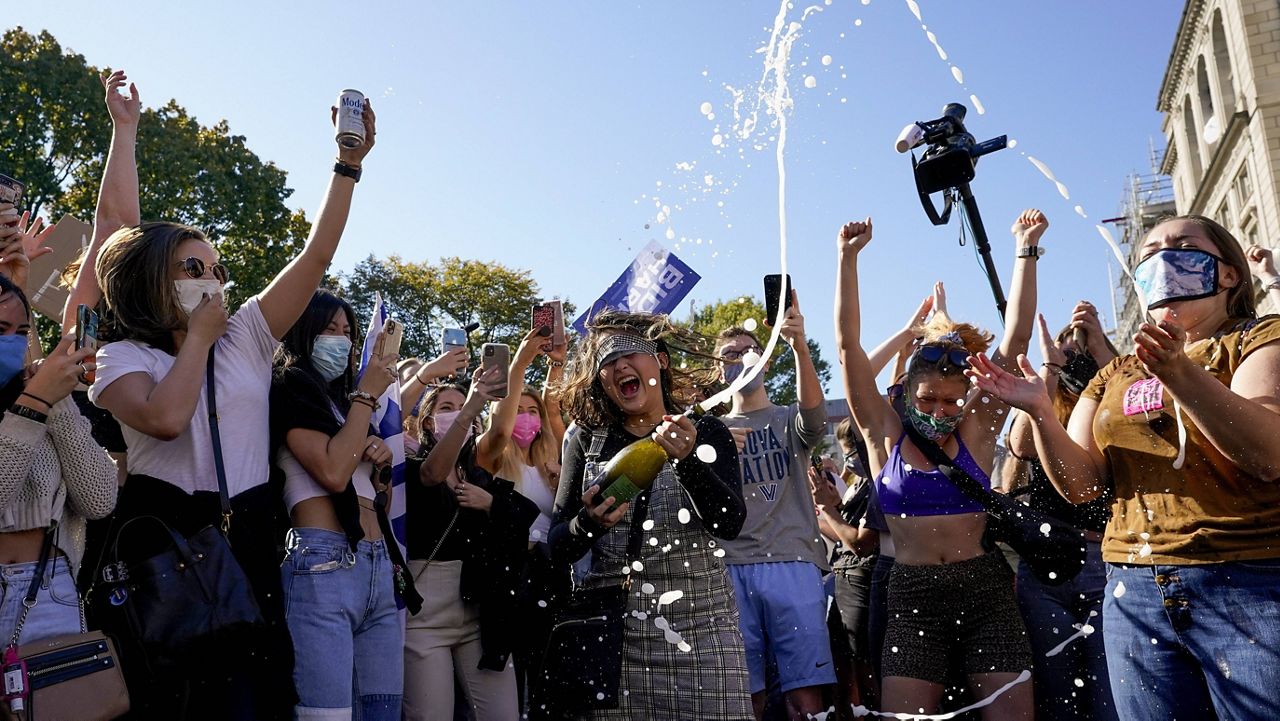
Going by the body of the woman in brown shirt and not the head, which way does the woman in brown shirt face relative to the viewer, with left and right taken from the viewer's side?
facing the viewer and to the left of the viewer

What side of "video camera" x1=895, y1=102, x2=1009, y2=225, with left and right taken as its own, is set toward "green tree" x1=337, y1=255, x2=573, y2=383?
right

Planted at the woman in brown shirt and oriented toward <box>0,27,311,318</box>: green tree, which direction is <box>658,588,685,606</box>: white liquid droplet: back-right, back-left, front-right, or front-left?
front-left

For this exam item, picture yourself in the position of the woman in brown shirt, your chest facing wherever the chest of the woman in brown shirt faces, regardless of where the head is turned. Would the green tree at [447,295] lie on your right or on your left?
on your right

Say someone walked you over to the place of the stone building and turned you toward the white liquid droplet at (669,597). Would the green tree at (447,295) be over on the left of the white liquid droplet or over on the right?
right

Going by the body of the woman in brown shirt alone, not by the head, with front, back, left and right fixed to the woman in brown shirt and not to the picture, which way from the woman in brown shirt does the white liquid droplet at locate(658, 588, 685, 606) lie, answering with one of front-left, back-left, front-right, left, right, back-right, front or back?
front-right

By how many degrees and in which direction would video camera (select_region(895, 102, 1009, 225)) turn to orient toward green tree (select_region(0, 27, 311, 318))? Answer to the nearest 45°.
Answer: approximately 90° to its right

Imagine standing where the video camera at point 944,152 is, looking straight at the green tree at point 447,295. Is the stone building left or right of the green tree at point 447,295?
right

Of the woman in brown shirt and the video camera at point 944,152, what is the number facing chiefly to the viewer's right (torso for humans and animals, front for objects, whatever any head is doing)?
0

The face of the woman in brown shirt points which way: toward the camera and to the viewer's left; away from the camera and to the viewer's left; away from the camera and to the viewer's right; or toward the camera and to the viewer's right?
toward the camera and to the viewer's left

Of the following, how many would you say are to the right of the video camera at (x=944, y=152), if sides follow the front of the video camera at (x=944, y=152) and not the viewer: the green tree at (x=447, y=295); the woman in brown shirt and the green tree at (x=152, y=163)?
2

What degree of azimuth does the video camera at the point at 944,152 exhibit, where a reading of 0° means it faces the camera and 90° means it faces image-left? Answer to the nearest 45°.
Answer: approximately 45°

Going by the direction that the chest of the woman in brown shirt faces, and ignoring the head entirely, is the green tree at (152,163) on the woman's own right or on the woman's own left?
on the woman's own right

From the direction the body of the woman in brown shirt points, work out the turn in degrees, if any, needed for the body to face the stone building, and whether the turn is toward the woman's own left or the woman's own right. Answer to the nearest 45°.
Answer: approximately 135° to the woman's own right
